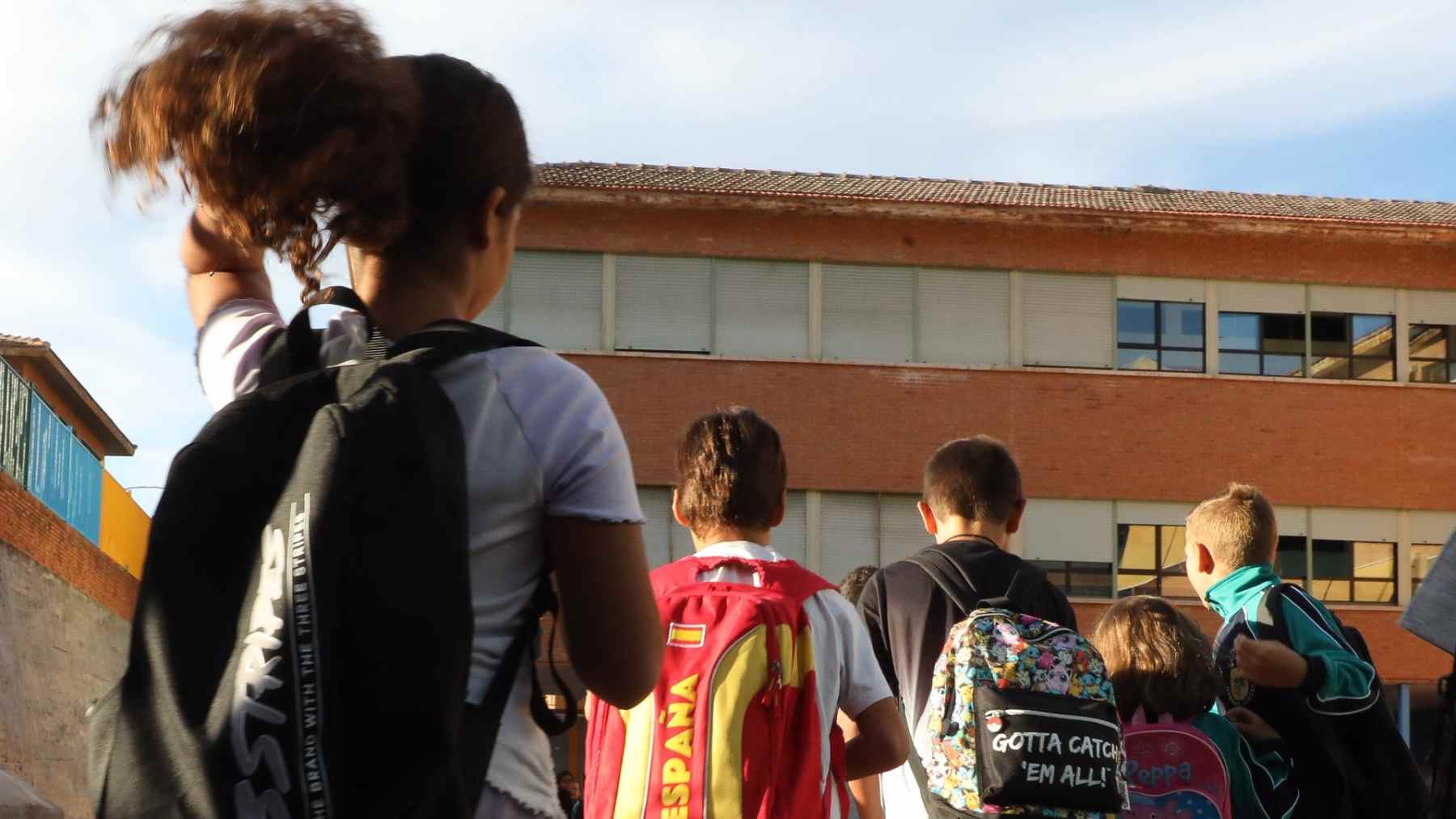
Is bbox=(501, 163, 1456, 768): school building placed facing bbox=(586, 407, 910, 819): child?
yes

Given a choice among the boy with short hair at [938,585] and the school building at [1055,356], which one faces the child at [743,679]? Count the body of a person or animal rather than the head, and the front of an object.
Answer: the school building

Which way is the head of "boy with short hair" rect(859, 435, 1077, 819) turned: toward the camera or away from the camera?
away from the camera

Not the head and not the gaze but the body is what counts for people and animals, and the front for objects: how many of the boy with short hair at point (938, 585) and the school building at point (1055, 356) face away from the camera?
1

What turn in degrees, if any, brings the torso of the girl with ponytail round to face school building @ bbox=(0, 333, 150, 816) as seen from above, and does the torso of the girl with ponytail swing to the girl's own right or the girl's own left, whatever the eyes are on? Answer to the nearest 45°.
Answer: approximately 45° to the girl's own left

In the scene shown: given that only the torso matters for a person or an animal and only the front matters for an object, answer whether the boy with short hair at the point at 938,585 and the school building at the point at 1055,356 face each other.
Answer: yes

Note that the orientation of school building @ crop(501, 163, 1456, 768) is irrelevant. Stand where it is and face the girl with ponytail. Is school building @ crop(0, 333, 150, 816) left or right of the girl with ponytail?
right

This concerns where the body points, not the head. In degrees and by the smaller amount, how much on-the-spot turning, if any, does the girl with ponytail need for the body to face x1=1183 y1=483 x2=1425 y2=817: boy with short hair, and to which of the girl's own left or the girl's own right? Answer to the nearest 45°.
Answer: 0° — they already face them

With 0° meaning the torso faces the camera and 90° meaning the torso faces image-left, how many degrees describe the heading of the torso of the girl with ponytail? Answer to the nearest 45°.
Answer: approximately 225°

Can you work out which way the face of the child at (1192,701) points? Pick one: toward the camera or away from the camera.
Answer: away from the camera

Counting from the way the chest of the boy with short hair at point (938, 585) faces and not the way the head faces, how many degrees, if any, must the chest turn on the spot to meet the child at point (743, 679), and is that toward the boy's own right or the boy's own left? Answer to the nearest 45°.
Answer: approximately 135° to the boy's own left

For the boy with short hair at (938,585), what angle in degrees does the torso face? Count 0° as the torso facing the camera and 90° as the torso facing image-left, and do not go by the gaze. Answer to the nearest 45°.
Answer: approximately 180°

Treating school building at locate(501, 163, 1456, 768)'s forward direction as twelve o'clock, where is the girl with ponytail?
The girl with ponytail is roughly at 12 o'clock from the school building.

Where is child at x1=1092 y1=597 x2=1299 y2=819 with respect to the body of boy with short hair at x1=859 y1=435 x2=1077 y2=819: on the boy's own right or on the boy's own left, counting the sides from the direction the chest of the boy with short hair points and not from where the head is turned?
on the boy's own right
